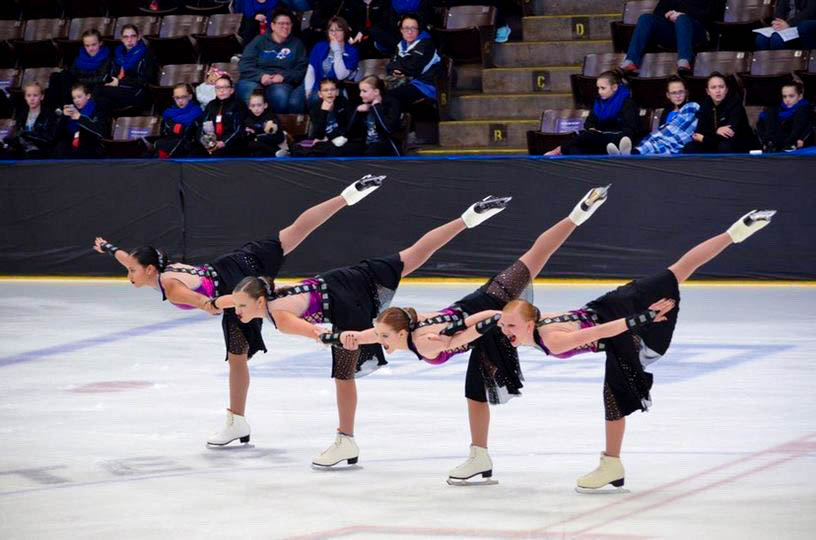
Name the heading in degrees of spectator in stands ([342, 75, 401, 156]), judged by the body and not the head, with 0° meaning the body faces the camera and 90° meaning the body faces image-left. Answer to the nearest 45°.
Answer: approximately 45°

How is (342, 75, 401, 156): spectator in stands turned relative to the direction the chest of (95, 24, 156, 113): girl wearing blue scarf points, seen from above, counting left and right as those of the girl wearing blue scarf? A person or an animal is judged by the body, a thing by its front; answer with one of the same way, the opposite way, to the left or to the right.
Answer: the same way

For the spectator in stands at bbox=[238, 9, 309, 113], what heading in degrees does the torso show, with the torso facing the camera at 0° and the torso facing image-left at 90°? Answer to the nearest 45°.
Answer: approximately 0°

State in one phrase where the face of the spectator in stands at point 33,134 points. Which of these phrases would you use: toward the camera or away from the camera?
toward the camera

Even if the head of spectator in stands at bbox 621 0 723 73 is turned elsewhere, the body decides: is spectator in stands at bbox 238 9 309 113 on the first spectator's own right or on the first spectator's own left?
on the first spectator's own right

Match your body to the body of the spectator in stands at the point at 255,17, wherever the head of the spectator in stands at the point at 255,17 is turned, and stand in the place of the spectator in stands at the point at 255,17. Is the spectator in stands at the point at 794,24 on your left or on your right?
on your left

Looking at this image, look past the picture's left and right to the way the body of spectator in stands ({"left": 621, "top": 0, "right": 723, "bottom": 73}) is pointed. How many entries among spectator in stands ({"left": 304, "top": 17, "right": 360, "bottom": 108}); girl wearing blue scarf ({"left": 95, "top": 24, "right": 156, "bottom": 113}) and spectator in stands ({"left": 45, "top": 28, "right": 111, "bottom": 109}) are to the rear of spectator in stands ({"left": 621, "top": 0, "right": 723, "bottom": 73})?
0

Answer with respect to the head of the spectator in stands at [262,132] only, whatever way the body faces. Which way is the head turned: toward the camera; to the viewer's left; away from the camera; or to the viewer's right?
toward the camera

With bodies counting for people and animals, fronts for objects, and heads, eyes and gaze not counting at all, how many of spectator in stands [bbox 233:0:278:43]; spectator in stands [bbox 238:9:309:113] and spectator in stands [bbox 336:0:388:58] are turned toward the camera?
3

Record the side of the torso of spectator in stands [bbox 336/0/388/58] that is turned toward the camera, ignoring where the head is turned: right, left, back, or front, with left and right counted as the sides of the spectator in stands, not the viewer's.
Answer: front

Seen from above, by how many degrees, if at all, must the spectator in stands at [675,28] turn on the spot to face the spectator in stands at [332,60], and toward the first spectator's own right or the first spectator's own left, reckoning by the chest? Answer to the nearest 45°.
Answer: approximately 45° to the first spectator's own right

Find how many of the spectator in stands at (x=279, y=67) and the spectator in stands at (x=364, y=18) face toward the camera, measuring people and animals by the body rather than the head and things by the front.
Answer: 2

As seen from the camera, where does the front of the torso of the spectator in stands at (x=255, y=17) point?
toward the camera

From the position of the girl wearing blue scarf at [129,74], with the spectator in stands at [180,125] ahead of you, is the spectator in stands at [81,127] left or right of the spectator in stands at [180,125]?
right

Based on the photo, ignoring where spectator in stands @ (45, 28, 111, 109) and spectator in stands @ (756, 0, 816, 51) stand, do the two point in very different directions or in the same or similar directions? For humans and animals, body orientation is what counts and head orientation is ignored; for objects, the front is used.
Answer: same or similar directions

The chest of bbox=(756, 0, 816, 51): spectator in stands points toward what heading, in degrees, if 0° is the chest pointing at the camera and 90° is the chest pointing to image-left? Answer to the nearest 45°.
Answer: approximately 45°

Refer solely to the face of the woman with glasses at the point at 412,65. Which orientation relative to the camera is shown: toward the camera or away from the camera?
toward the camera

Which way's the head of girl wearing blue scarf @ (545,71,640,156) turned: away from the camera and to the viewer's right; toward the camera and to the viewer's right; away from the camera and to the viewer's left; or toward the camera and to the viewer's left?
toward the camera and to the viewer's left
